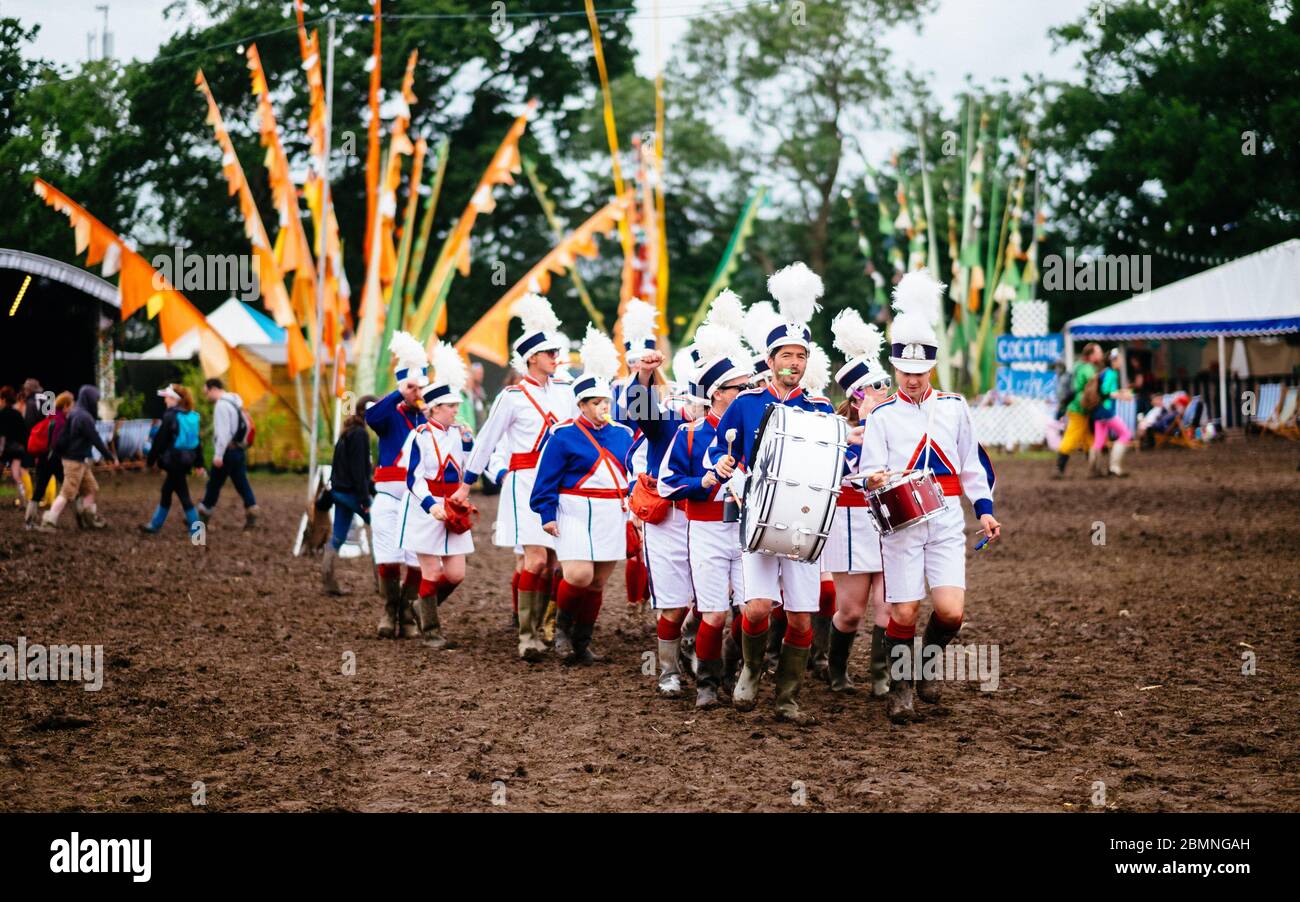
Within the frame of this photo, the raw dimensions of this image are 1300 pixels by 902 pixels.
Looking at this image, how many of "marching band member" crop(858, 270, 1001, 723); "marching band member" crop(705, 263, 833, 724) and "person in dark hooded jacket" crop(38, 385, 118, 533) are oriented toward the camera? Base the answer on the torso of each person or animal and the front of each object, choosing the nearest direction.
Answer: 2

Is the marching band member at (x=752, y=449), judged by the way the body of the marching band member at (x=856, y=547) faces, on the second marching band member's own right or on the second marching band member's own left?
on the second marching band member's own right

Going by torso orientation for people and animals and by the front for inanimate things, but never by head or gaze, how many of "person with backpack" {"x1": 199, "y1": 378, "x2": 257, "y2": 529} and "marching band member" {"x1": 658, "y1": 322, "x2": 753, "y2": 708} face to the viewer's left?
1

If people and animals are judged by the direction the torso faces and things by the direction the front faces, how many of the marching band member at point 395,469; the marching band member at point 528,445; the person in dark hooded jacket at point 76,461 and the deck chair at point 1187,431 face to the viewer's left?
1

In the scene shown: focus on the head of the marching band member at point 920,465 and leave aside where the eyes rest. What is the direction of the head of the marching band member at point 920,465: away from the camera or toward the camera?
toward the camera

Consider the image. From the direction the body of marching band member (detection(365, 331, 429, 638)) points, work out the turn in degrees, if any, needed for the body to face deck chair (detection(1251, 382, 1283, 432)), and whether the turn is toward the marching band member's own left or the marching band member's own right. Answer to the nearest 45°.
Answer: approximately 90° to the marching band member's own left
